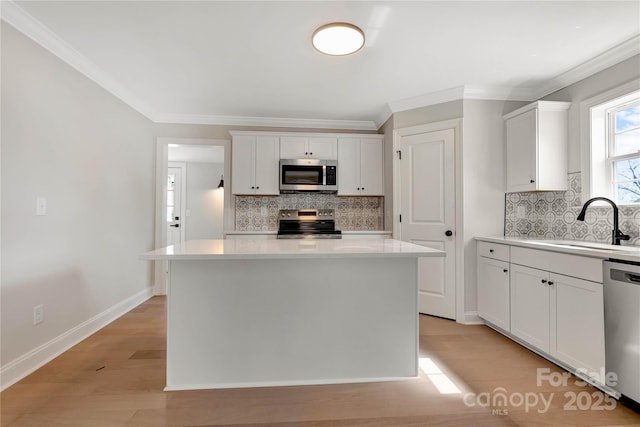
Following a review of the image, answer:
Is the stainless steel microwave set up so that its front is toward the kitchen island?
yes

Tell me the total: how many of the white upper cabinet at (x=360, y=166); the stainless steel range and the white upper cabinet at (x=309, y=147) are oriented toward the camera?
3

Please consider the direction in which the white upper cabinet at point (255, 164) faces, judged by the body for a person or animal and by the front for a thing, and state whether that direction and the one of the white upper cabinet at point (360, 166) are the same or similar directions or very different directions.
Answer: same or similar directions

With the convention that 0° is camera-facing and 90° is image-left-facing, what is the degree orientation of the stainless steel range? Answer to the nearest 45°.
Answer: approximately 0°

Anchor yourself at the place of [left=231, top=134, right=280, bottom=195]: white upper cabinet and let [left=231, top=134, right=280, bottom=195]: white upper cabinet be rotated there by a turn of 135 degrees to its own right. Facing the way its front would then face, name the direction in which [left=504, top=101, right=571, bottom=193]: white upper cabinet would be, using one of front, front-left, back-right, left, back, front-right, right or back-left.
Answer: back

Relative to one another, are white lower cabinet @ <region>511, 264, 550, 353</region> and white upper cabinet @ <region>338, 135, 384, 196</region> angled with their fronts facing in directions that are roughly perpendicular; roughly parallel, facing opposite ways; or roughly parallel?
roughly perpendicular

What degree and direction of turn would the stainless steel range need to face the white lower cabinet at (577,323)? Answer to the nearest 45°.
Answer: approximately 45° to its left

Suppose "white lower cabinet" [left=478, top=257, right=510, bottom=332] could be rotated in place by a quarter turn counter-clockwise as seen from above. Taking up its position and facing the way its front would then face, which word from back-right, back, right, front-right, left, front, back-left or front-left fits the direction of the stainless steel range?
back-right

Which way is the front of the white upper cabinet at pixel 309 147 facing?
toward the camera

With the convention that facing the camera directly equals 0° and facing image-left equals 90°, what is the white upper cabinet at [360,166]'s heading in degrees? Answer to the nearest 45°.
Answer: approximately 0°

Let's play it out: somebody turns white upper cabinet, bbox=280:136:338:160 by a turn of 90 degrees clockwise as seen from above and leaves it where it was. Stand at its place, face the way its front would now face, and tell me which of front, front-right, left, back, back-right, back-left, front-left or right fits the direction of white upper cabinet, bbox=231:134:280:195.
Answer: front

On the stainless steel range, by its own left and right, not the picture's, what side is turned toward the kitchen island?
front

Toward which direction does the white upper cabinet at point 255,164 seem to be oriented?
toward the camera

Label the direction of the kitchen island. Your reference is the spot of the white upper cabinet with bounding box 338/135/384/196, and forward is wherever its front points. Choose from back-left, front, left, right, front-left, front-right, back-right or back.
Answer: front

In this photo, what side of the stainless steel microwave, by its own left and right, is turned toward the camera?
front

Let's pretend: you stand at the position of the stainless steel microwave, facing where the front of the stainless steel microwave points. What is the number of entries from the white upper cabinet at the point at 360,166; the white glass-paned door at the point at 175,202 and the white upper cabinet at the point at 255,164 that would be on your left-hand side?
1

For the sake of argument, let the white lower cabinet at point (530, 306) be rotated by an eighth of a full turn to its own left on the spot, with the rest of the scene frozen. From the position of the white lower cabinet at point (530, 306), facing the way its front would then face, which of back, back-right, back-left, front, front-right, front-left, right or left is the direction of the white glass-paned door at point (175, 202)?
right

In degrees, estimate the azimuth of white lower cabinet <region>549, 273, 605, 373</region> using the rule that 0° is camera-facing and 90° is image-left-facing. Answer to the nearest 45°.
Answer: approximately 45°

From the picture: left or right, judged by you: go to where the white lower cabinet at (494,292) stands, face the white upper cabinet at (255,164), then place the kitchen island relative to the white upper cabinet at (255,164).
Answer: left
